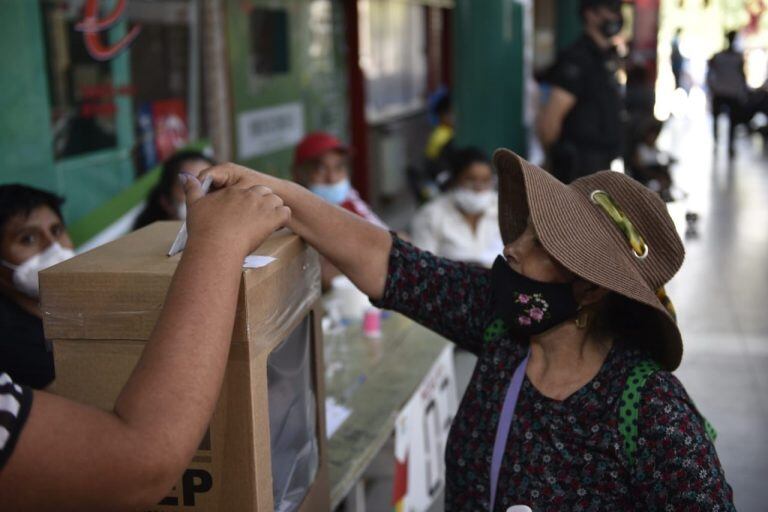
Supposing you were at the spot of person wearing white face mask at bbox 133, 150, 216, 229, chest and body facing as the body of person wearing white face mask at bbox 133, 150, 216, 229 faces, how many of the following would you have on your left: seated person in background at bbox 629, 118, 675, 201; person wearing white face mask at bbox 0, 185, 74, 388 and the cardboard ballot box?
1

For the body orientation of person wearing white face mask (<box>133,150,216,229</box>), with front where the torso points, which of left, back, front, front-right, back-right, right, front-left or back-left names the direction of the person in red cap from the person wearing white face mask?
left

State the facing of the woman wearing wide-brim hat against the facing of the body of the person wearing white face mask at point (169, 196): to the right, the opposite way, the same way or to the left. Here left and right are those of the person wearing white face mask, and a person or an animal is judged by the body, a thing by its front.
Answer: to the right

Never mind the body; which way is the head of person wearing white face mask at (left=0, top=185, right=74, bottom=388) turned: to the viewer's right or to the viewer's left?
to the viewer's right

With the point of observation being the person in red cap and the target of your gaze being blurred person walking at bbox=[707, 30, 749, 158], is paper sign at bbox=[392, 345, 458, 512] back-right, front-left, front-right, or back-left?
back-right

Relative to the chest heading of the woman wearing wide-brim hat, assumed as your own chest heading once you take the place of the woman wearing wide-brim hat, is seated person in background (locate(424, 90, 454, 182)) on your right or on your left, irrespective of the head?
on your right

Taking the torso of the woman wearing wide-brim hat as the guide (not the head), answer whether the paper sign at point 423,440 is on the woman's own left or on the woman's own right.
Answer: on the woman's own right

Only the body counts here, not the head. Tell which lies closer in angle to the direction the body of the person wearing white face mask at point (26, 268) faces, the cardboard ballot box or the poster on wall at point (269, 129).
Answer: the cardboard ballot box

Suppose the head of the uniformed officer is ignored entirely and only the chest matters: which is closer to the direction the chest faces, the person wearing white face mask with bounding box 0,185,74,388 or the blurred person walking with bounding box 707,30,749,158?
the person wearing white face mask

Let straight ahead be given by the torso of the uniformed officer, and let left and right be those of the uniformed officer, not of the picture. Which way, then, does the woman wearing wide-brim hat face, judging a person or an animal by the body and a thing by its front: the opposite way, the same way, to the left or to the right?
to the right

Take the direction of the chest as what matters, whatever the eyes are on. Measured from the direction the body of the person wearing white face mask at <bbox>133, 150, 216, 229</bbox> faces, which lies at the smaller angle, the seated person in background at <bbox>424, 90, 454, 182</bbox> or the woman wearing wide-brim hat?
the woman wearing wide-brim hat

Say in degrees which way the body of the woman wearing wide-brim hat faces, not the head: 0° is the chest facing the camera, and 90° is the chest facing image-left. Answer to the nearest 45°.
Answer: approximately 45°
